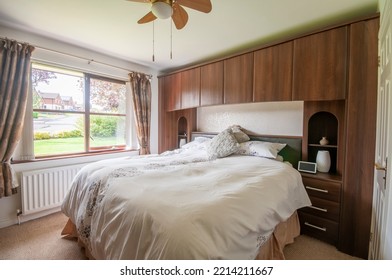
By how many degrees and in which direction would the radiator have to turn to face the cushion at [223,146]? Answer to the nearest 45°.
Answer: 0° — it already faces it

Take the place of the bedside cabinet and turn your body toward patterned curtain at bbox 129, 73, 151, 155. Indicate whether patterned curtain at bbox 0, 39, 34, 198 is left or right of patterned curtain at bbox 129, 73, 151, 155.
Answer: left

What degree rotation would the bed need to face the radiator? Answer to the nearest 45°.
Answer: approximately 90° to its right

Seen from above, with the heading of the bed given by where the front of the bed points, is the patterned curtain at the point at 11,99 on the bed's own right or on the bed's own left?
on the bed's own right

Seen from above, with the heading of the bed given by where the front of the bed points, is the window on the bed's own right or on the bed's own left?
on the bed's own right

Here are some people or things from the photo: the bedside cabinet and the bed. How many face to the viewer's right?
0

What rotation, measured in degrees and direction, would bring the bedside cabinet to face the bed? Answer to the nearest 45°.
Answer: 0° — it already faces it

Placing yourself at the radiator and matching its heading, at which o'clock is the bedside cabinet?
The bedside cabinet is roughly at 12 o'clock from the radiator.

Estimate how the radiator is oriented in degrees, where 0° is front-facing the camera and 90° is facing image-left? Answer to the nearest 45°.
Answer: approximately 315°

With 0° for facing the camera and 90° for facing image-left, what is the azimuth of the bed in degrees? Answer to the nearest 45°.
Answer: approximately 45°

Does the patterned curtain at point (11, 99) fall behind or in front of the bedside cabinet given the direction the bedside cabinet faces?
in front

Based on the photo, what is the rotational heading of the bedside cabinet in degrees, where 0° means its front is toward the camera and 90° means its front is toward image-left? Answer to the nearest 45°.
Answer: approximately 45°

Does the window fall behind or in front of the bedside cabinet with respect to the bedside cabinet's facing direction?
in front

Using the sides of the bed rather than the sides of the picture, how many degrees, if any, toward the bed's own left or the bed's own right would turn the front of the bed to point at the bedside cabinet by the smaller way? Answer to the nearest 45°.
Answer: approximately 180°
